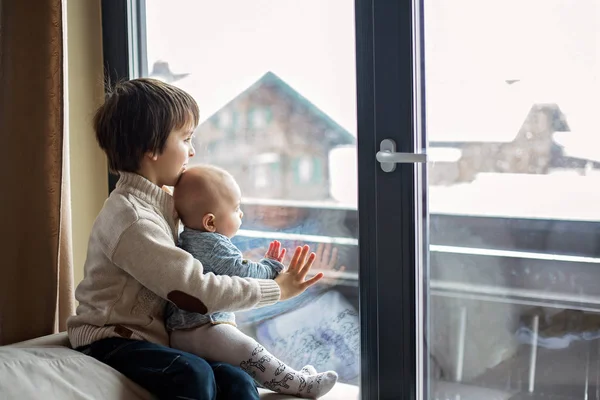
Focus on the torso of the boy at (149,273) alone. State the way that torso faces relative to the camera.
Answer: to the viewer's right

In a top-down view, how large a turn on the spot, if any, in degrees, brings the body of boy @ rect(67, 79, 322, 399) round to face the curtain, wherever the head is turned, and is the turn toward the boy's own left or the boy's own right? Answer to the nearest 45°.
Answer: approximately 135° to the boy's own left

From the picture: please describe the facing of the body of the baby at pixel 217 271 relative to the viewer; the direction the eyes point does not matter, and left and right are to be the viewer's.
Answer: facing to the right of the viewer

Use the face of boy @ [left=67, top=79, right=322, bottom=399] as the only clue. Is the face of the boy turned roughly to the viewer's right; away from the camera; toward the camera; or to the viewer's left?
to the viewer's right

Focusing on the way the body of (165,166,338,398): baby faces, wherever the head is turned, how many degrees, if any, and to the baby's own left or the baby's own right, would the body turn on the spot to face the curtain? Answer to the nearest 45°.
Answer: approximately 135° to the baby's own left
